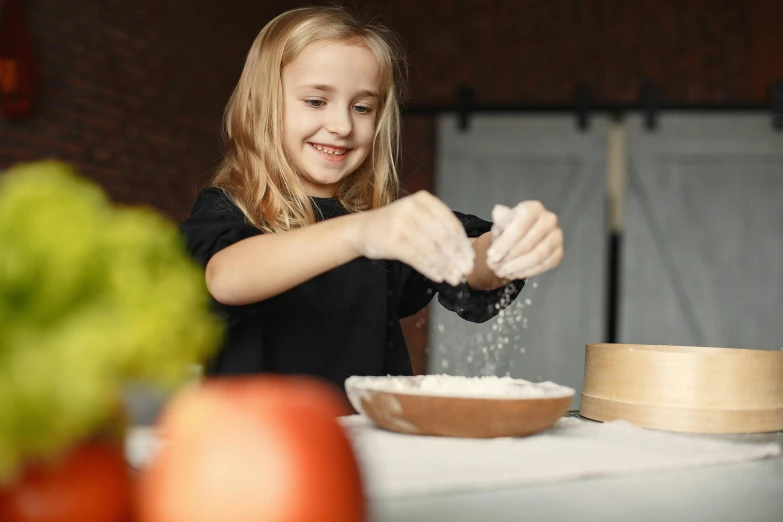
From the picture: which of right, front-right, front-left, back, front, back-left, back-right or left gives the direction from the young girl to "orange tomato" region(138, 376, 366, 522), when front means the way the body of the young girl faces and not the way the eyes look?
front-right

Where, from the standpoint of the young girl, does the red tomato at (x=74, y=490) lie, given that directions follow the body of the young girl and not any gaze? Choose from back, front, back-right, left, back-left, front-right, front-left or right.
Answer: front-right

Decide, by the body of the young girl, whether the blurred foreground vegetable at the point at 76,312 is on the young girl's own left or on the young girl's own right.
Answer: on the young girl's own right

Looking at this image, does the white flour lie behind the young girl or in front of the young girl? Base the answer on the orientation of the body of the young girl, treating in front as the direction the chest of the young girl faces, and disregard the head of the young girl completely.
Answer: in front

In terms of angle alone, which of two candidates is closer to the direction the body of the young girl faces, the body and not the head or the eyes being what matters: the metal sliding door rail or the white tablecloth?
the white tablecloth

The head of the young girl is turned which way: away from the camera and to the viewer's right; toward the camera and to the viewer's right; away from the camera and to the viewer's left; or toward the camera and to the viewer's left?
toward the camera and to the viewer's right

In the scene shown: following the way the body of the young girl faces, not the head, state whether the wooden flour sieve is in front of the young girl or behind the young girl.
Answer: in front

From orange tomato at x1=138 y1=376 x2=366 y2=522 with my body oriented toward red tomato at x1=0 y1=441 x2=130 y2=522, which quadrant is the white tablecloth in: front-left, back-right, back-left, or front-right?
back-right

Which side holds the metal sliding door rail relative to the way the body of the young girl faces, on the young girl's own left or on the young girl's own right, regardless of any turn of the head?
on the young girl's own left

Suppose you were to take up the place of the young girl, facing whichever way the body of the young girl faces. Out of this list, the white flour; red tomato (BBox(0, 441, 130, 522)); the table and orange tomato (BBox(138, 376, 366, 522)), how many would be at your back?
0
